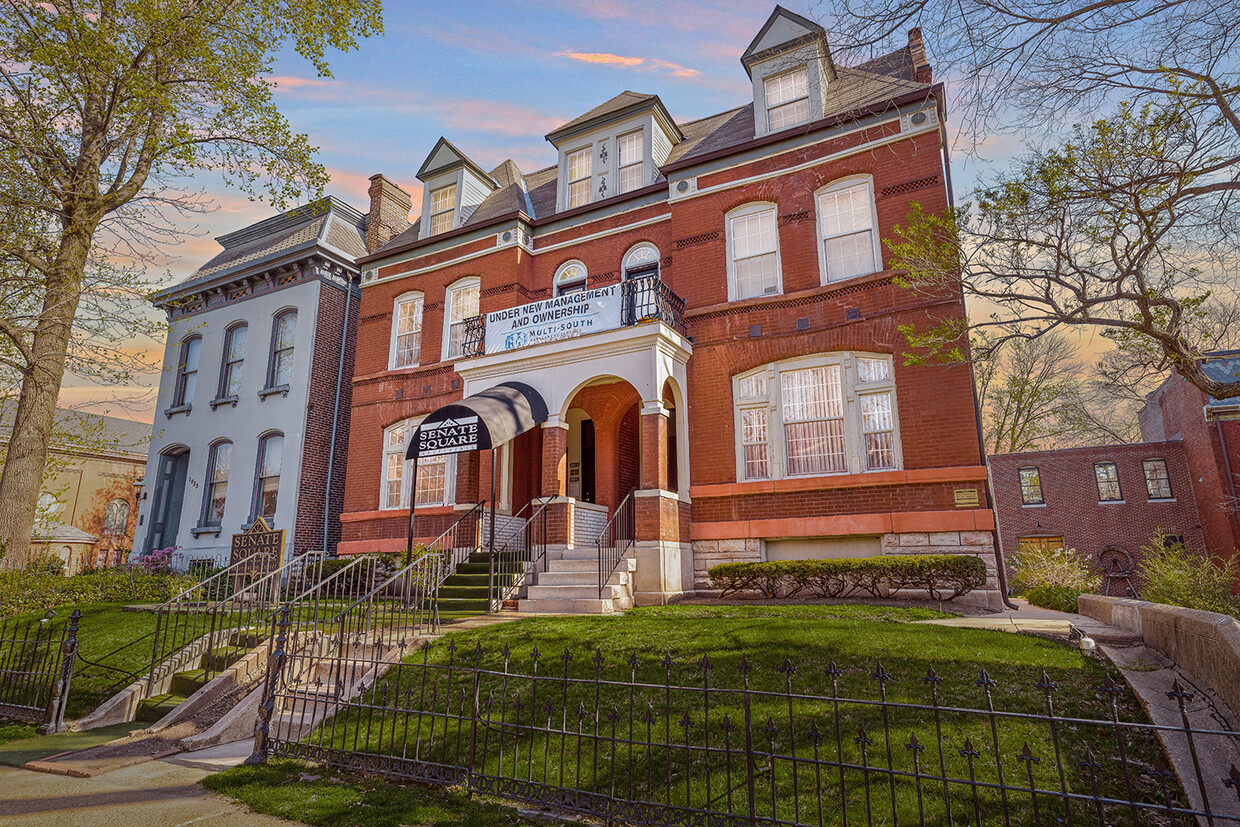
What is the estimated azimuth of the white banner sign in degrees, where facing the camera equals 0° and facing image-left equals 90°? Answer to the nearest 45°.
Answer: approximately 45°

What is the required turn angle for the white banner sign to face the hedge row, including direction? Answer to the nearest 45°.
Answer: approximately 90° to its left

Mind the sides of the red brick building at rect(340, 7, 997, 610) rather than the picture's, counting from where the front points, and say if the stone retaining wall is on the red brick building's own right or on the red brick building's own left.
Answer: on the red brick building's own left

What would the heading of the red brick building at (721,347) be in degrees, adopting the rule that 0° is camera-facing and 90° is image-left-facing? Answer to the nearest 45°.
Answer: approximately 45°

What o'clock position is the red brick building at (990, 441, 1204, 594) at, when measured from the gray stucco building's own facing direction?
The red brick building is roughly at 8 o'clock from the gray stucco building.

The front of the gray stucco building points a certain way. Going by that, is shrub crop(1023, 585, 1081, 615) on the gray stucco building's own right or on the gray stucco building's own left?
on the gray stucco building's own left

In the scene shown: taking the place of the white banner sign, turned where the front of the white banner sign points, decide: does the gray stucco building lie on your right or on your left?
on your right
